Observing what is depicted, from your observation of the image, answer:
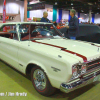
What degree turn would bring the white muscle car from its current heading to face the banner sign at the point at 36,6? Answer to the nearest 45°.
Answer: approximately 135° to its left

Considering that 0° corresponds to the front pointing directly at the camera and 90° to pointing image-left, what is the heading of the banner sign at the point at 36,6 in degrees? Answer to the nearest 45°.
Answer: approximately 0°

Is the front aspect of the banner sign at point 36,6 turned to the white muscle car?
yes

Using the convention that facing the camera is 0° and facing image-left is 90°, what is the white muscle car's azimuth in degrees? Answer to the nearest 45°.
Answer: approximately 315°
